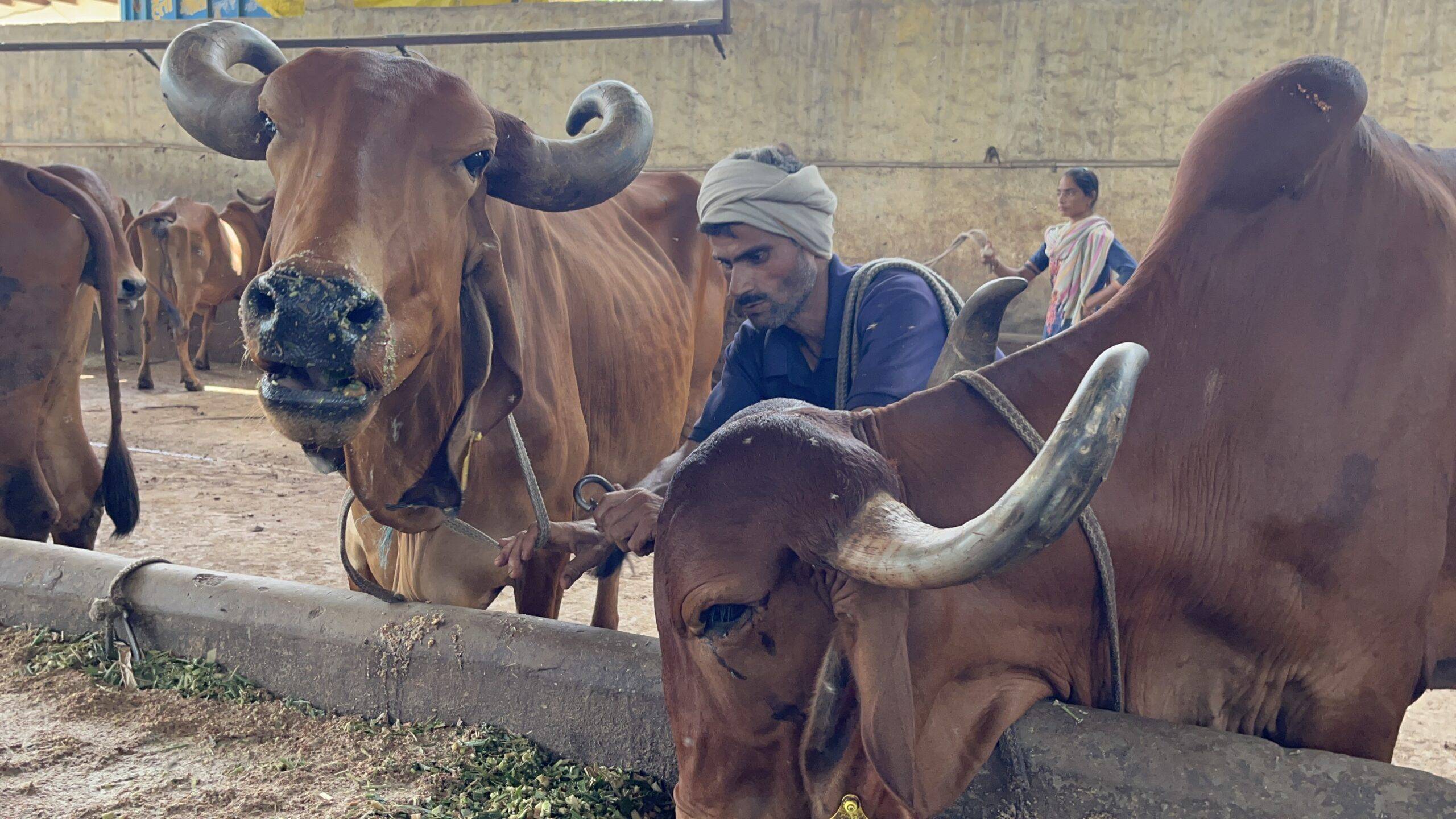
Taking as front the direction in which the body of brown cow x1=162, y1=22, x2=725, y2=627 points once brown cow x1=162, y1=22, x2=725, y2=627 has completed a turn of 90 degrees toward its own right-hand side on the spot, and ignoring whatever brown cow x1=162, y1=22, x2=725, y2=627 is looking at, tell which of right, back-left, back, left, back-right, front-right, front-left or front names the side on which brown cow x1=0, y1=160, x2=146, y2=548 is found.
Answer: front

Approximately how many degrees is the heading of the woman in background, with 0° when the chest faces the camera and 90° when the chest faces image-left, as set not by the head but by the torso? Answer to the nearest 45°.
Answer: approximately 45°

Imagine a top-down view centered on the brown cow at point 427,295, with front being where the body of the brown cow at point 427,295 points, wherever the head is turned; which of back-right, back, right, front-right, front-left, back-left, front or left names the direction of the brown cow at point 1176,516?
left

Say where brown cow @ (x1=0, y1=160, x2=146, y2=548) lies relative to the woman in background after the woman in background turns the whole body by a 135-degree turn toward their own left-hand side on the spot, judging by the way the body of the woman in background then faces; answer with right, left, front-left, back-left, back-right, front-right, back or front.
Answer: back-right

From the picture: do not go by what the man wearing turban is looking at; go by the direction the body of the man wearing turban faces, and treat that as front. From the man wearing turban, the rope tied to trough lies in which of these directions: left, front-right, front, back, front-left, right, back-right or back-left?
front-right

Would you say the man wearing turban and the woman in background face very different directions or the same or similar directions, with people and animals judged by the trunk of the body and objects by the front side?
same or similar directions

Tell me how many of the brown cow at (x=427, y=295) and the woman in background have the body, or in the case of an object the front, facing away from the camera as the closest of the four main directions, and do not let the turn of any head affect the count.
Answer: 0

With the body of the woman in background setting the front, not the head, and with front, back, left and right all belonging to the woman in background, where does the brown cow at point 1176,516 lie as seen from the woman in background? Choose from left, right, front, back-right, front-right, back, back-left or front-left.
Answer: front-left

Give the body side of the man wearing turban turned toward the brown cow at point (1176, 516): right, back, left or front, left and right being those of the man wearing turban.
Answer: left

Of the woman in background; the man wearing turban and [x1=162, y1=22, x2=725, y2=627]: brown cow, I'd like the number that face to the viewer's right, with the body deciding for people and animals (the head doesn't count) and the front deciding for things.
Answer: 0

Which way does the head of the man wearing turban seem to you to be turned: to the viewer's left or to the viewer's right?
to the viewer's left

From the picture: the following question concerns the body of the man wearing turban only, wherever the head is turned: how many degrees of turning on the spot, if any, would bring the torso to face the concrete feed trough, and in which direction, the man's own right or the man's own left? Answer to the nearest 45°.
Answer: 0° — they already face it
